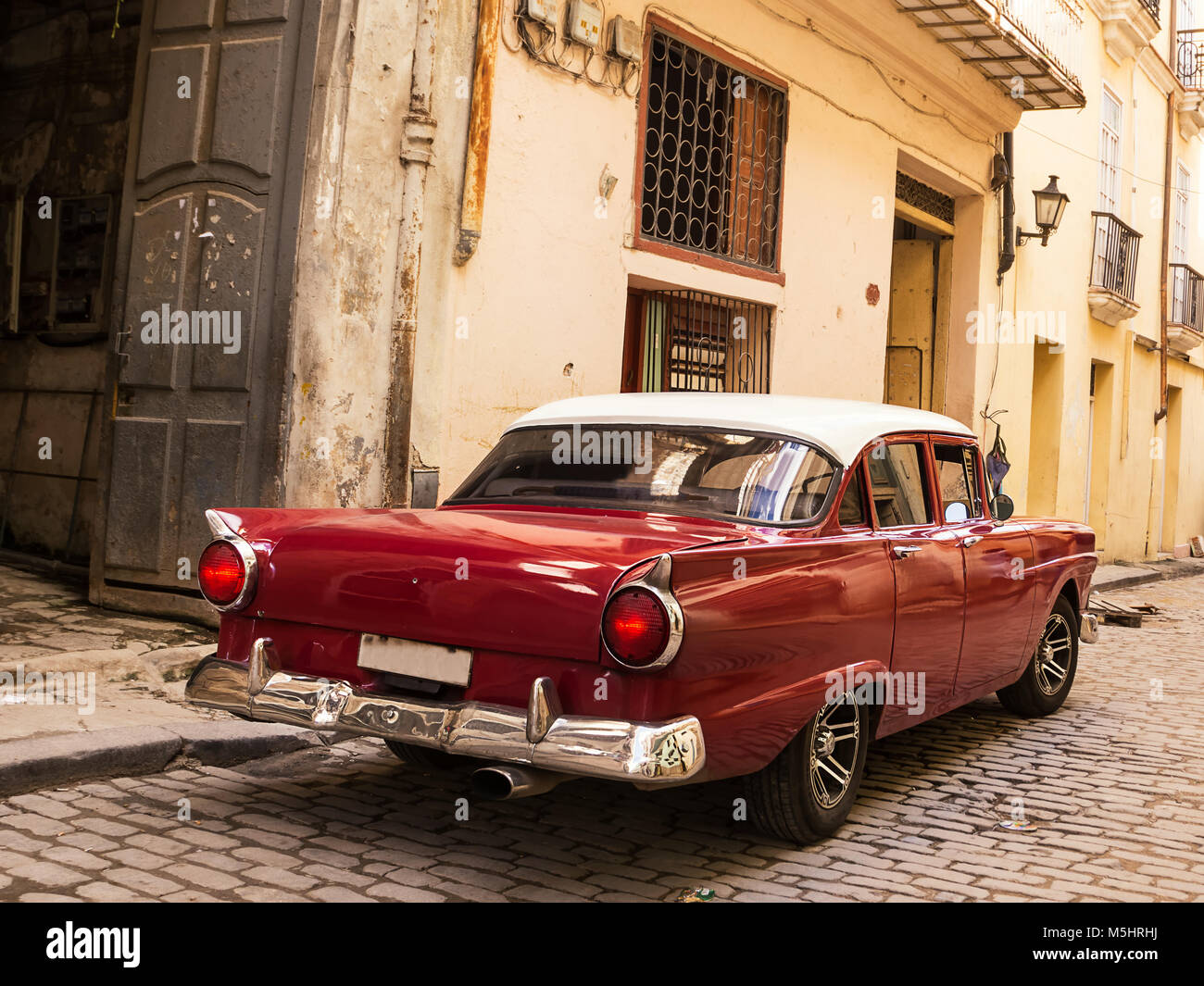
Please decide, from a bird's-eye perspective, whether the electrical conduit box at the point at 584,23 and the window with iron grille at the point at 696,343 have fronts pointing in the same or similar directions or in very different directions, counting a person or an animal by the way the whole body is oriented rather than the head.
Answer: same or similar directions

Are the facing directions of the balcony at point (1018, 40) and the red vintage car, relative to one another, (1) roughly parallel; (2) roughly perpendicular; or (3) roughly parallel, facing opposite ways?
roughly perpendicular

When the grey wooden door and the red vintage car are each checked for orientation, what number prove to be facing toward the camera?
1

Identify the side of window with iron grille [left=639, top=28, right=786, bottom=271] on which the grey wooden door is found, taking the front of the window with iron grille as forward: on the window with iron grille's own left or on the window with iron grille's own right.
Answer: on the window with iron grille's own right

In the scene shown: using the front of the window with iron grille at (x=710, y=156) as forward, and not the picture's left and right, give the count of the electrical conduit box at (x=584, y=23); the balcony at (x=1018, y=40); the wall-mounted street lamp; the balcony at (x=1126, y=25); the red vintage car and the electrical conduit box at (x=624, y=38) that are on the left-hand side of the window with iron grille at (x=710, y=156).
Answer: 3

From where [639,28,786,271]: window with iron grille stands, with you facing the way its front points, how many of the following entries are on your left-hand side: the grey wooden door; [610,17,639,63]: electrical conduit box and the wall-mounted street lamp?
1

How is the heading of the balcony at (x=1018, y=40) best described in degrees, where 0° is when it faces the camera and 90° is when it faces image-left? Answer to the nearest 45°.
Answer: approximately 315°

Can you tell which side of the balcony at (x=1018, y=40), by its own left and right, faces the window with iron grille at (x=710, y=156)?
right

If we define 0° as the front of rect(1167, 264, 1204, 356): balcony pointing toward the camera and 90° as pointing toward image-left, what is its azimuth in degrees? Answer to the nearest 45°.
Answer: approximately 315°

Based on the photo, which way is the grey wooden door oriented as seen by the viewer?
toward the camera

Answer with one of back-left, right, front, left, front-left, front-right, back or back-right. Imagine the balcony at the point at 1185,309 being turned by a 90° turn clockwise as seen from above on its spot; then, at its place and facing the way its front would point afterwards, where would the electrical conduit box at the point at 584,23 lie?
front-left

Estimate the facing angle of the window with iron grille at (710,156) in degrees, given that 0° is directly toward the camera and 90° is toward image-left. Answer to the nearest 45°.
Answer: approximately 315°

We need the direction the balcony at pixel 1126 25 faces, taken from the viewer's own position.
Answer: facing the viewer and to the right of the viewer

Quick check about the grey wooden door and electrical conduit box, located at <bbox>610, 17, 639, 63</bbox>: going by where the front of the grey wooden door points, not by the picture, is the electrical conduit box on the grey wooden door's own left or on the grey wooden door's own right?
on the grey wooden door's own left

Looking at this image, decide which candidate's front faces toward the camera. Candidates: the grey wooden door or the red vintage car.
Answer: the grey wooden door

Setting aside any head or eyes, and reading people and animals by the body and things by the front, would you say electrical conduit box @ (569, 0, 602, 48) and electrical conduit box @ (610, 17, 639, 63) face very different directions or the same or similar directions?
same or similar directions

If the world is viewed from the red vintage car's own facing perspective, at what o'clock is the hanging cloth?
The hanging cloth is roughly at 11 o'clock from the red vintage car.
